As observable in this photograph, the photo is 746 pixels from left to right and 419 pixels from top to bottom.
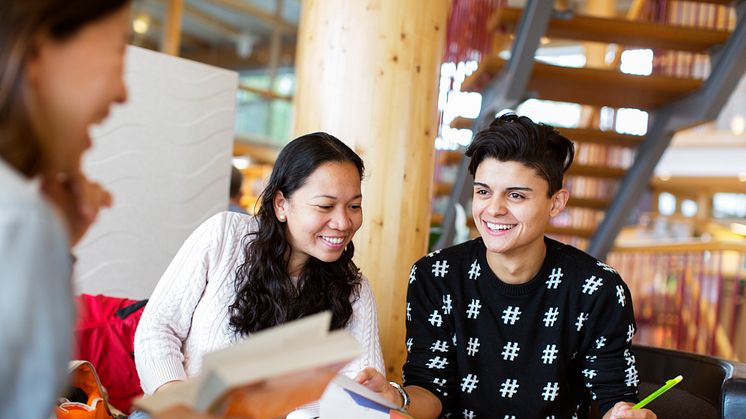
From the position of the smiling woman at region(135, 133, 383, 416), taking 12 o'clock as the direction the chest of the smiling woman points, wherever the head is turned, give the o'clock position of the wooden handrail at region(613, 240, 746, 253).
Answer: The wooden handrail is roughly at 9 o'clock from the smiling woman.

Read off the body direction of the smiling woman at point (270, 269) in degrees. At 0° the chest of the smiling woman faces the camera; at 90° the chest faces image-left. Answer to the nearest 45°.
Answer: approximately 315°

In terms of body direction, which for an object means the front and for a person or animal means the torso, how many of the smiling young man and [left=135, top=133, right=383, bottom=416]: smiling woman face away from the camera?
0

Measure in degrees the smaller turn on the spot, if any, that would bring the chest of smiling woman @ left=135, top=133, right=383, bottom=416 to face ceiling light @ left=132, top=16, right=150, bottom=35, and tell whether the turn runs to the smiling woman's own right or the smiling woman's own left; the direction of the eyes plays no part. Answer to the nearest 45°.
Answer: approximately 135° to the smiling woman's own left

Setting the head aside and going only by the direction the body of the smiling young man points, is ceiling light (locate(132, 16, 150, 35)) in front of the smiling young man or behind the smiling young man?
behind

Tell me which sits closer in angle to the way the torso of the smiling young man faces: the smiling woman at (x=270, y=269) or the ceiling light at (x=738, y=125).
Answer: the smiling woman

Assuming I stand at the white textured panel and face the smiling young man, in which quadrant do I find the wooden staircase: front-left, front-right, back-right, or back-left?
front-left

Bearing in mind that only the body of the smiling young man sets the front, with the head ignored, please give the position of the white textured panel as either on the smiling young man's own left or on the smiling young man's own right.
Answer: on the smiling young man's own right

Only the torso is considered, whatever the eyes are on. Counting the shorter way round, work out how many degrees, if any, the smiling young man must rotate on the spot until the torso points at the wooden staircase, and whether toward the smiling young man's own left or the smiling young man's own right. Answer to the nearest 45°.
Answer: approximately 180°

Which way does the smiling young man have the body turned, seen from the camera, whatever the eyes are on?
toward the camera

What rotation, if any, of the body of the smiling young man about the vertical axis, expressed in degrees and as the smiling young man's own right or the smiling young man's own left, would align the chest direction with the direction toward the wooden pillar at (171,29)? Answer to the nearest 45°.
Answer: approximately 135° to the smiling young man's own right
